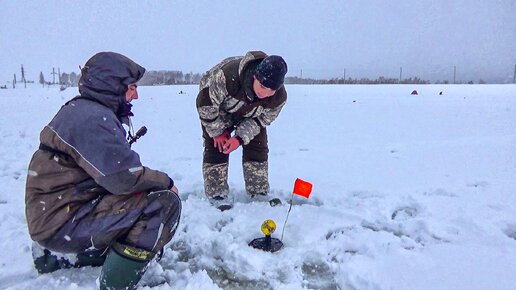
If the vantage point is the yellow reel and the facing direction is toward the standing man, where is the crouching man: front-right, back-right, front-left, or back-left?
back-left

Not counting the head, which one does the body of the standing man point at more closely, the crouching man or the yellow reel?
the yellow reel

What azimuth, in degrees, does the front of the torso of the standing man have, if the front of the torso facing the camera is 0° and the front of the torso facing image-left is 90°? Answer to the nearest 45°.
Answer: approximately 315°

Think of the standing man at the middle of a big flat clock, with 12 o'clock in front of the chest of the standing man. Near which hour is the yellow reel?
The yellow reel is roughly at 1 o'clock from the standing man.

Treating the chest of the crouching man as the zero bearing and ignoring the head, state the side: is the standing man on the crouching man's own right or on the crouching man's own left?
on the crouching man's own left

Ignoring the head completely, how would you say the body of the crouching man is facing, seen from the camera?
to the viewer's right
